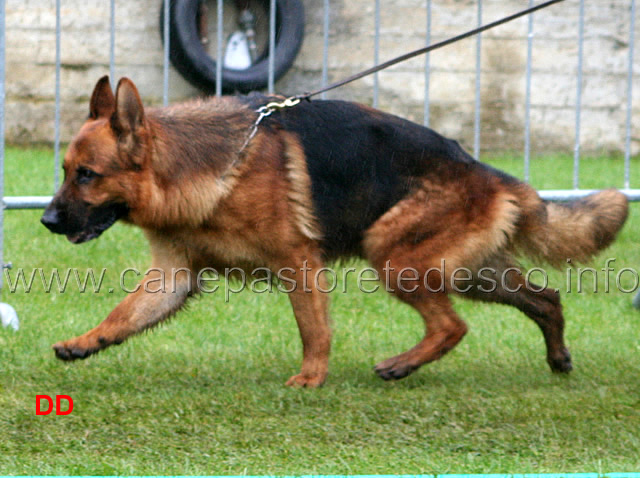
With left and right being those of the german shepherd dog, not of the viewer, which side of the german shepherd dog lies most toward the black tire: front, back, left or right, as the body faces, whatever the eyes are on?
right

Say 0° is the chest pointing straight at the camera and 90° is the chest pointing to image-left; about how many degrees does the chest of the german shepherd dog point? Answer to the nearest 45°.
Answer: approximately 90°
